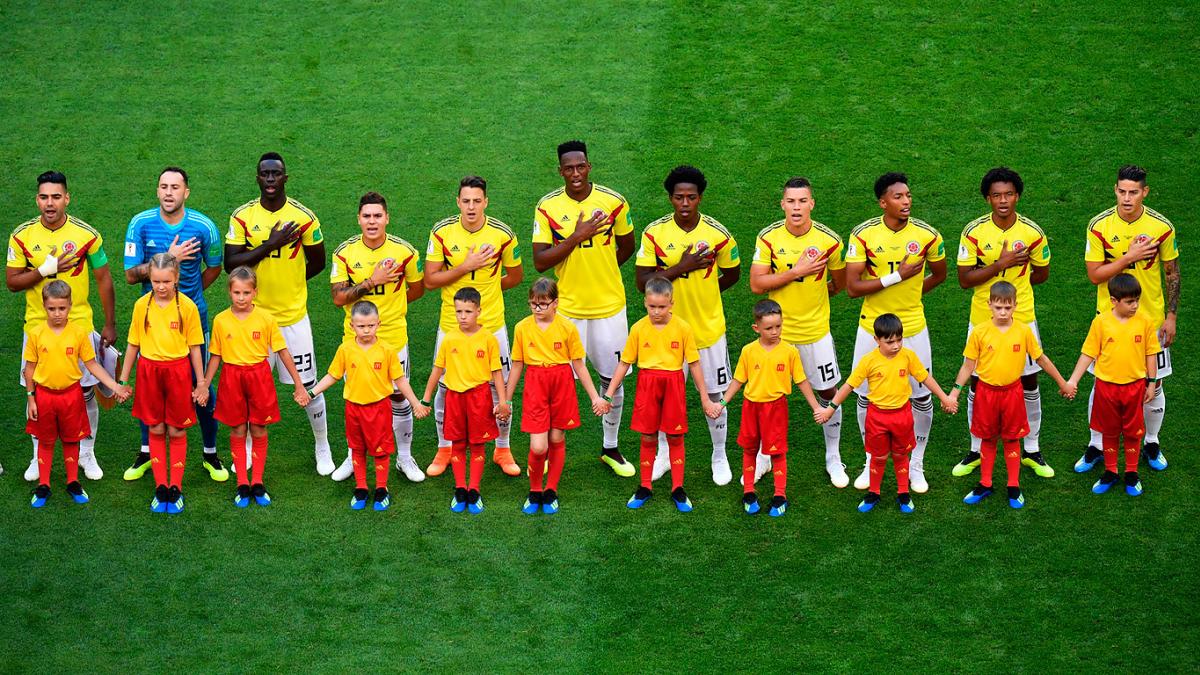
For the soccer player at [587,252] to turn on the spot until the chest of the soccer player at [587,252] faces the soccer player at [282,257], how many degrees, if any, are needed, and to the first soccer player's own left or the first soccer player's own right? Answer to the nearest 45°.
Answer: approximately 90° to the first soccer player's own right

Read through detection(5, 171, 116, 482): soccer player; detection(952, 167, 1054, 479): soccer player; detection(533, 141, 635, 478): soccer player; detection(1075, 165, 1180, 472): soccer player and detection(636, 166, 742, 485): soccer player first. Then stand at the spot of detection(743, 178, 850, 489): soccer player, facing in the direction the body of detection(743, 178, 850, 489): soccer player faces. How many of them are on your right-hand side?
3

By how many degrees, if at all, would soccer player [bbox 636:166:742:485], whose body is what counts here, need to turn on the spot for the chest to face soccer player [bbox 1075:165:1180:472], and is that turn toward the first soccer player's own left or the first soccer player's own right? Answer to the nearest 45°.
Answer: approximately 90° to the first soccer player's own left

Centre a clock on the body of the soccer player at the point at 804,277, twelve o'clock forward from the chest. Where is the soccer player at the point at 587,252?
the soccer player at the point at 587,252 is roughly at 3 o'clock from the soccer player at the point at 804,277.

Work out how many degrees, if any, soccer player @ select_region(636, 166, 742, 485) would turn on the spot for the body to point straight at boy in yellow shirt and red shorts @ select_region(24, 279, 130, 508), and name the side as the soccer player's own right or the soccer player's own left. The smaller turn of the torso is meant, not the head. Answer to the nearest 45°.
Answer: approximately 90° to the soccer player's own right

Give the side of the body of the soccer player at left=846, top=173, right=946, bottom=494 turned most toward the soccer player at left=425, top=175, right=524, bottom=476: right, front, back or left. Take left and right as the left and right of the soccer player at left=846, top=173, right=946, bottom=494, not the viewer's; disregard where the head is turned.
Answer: right

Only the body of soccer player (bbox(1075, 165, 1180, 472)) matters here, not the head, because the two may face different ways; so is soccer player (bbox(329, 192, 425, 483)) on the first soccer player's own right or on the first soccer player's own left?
on the first soccer player's own right

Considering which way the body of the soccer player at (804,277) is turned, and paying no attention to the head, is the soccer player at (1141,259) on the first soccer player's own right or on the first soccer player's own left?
on the first soccer player's own left

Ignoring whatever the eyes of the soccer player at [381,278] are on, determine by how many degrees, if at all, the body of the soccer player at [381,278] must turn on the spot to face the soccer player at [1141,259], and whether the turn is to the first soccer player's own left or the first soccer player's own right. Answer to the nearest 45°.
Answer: approximately 90° to the first soccer player's own left
